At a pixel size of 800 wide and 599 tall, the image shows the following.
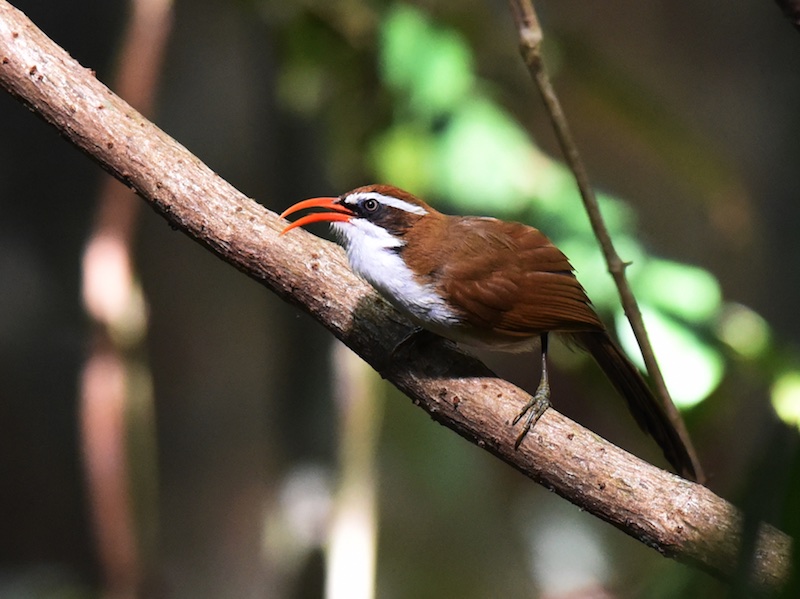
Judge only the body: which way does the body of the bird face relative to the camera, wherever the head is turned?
to the viewer's left
